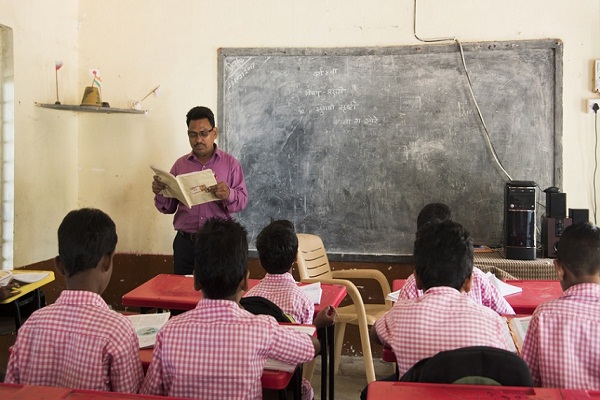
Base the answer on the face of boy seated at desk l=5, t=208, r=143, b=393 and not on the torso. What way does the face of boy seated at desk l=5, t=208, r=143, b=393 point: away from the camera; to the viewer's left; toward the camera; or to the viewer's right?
away from the camera

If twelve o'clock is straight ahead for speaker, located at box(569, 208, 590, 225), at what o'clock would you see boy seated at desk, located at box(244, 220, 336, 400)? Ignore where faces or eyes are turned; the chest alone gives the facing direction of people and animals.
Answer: The boy seated at desk is roughly at 1 o'clock from the speaker.

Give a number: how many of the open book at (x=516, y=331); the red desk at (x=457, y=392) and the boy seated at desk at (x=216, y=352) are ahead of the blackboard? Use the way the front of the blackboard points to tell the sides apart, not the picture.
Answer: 3

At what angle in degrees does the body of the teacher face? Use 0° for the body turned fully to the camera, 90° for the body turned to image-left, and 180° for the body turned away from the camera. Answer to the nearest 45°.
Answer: approximately 45°

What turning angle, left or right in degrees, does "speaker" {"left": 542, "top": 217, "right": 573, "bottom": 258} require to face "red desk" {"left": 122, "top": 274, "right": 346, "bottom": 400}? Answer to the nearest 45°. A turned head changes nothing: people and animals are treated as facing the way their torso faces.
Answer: approximately 45° to its right

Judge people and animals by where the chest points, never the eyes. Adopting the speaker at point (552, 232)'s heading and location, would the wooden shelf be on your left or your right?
on your right

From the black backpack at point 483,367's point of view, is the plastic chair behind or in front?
behind

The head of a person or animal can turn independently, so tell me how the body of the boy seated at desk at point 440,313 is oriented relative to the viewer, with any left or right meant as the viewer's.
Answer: facing away from the viewer

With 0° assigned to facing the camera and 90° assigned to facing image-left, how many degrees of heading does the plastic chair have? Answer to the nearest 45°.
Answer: approximately 315°

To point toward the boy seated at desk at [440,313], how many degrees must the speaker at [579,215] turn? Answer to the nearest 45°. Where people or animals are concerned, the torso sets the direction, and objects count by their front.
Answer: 0° — it already faces them
